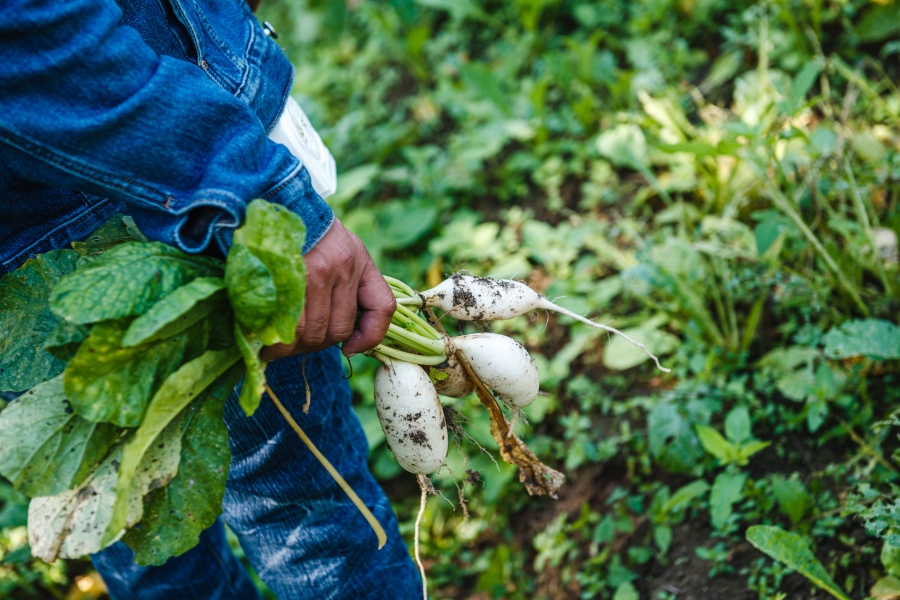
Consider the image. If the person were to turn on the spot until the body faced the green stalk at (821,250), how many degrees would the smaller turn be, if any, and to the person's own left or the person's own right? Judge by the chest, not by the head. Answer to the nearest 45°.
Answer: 0° — they already face it

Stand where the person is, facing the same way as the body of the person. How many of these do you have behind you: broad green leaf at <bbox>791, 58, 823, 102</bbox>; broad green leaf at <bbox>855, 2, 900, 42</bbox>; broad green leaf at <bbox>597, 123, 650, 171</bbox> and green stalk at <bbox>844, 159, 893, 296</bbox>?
0

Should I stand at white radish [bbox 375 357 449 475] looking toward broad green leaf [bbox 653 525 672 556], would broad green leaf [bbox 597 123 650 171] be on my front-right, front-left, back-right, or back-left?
front-left

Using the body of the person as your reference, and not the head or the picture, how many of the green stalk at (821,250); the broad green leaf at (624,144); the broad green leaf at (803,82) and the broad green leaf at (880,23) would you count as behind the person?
0

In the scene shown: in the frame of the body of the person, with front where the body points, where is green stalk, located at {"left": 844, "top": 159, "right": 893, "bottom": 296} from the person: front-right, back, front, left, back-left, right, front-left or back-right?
front

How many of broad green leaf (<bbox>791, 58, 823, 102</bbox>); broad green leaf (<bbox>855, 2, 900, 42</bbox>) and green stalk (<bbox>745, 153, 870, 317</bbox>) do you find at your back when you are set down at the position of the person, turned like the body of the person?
0

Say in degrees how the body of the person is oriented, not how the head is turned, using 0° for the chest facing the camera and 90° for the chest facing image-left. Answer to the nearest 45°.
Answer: approximately 270°
